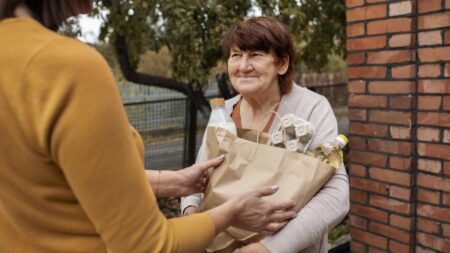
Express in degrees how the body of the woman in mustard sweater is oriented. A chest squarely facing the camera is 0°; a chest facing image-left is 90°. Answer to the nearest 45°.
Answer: approximately 225°

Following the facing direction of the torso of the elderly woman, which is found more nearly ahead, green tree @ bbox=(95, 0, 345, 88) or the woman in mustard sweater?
the woman in mustard sweater

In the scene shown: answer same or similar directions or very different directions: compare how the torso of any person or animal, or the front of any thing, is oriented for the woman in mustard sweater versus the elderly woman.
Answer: very different directions

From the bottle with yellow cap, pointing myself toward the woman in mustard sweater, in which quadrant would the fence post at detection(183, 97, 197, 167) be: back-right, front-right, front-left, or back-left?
back-right

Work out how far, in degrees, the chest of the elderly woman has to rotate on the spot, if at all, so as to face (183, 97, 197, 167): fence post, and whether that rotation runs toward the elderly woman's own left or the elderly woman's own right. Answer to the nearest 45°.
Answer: approximately 135° to the elderly woman's own right

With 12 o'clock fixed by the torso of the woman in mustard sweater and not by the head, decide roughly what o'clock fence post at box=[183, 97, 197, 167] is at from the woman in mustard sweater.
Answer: The fence post is roughly at 11 o'clock from the woman in mustard sweater.

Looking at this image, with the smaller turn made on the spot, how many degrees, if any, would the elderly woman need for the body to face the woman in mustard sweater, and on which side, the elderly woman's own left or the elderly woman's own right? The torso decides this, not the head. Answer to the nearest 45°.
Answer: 0° — they already face them

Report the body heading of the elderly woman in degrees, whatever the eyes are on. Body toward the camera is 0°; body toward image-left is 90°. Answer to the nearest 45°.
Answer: approximately 45°
